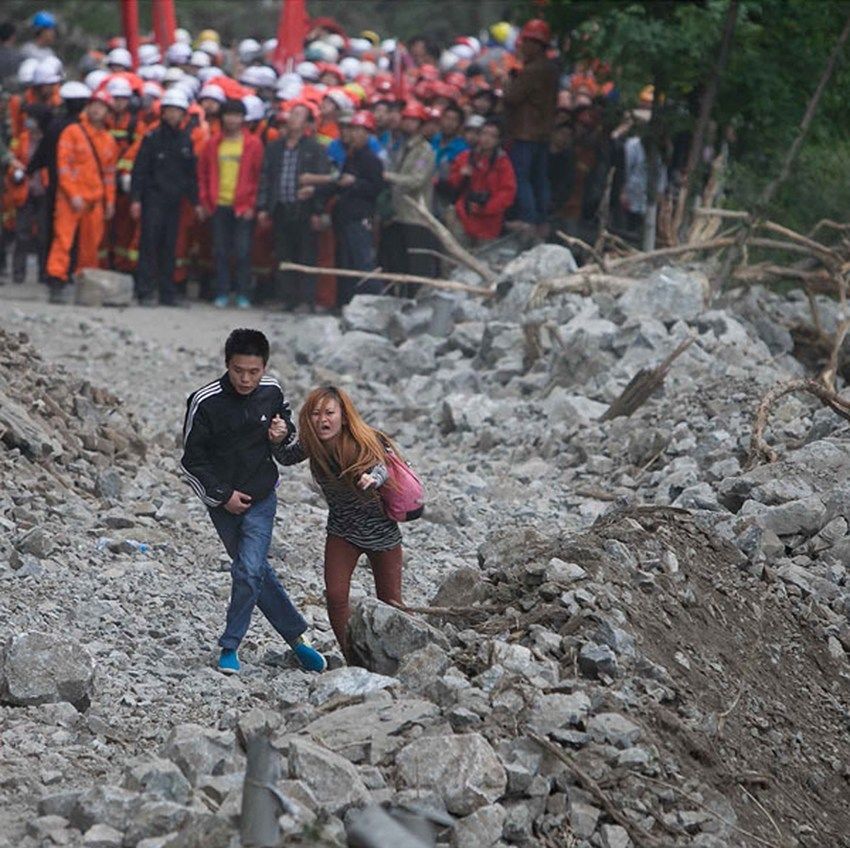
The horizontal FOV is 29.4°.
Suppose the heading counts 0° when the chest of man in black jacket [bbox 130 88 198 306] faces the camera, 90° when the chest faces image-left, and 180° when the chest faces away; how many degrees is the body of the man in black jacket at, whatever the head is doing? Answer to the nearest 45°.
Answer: approximately 0°

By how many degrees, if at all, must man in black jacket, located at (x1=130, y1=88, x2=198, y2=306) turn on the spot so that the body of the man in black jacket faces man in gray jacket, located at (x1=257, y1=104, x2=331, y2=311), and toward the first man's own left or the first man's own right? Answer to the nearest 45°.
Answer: approximately 90° to the first man's own left

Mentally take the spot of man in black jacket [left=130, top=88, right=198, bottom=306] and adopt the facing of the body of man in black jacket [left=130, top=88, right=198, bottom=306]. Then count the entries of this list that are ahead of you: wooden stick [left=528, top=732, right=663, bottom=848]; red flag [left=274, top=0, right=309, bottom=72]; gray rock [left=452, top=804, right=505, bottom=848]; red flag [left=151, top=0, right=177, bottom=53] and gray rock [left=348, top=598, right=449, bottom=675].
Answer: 3

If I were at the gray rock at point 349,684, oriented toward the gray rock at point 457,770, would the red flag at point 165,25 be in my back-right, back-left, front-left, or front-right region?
back-left

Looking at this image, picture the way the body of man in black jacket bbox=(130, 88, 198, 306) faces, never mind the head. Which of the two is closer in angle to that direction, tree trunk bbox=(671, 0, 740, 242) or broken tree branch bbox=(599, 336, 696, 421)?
the broken tree branch

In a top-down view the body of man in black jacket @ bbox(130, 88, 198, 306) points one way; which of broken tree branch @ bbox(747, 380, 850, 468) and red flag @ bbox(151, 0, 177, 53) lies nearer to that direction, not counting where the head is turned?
the broken tree branch

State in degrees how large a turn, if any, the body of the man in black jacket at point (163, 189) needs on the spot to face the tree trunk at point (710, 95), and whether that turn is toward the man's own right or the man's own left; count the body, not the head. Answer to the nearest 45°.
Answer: approximately 90° to the man's own left
